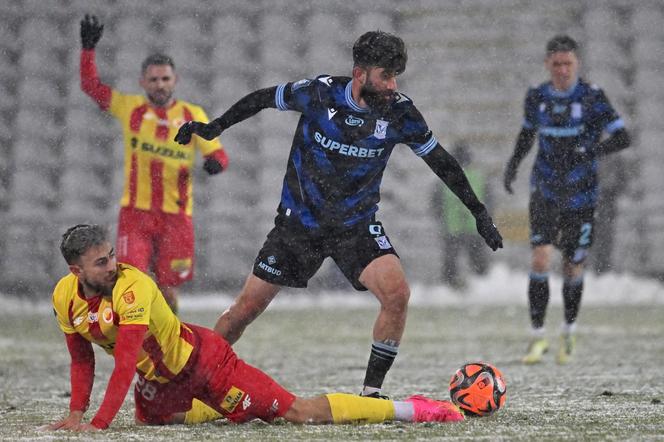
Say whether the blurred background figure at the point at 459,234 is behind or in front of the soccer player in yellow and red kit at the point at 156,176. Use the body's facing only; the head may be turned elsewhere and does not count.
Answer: behind

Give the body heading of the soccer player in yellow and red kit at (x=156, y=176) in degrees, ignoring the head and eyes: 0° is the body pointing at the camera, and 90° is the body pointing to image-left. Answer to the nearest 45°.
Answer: approximately 0°

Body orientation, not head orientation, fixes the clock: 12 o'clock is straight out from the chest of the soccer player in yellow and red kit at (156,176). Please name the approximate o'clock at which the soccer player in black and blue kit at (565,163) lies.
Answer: The soccer player in black and blue kit is roughly at 9 o'clock from the soccer player in yellow and red kit.

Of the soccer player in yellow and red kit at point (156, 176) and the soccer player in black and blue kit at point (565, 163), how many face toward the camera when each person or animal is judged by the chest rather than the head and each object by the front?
2

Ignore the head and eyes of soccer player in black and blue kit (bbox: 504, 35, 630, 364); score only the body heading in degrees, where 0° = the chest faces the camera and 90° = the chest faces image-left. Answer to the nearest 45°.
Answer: approximately 0°

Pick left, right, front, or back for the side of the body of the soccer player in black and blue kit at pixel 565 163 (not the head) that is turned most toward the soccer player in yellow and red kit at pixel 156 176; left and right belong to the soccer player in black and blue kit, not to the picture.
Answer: right

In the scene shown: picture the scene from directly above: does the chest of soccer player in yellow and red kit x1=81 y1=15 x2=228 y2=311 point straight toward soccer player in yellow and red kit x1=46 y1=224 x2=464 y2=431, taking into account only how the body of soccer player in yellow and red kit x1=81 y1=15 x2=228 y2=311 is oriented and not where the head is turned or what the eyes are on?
yes

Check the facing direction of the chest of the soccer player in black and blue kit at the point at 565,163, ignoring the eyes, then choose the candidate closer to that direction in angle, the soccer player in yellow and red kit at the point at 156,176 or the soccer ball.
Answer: the soccer ball
